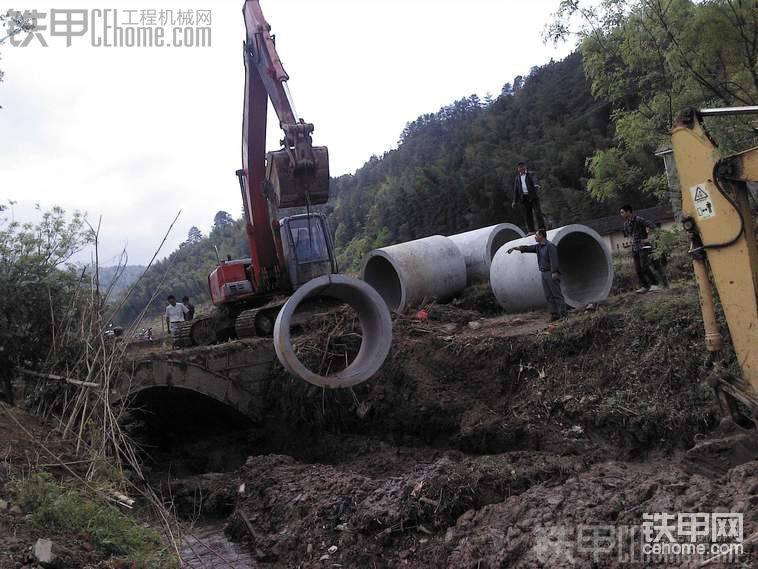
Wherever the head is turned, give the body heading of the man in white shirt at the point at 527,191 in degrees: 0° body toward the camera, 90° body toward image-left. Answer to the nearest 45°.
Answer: approximately 0°

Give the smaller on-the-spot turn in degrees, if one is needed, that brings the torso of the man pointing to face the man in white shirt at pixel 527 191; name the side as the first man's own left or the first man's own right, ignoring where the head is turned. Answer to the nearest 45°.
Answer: approximately 135° to the first man's own right

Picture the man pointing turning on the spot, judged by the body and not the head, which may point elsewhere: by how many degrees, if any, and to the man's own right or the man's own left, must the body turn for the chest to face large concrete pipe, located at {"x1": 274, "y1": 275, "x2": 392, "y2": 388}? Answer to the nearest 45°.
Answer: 0° — they already face it

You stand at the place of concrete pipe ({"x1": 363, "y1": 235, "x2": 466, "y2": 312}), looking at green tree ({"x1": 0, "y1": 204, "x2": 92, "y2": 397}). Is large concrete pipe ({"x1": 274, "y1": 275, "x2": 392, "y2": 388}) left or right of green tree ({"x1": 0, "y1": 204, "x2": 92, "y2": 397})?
left

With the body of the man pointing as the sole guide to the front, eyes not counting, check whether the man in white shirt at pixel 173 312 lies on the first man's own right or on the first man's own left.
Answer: on the first man's own right

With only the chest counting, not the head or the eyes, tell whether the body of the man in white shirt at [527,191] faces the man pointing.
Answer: yes

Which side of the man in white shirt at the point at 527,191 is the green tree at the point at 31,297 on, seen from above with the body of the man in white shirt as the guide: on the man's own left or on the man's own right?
on the man's own right
